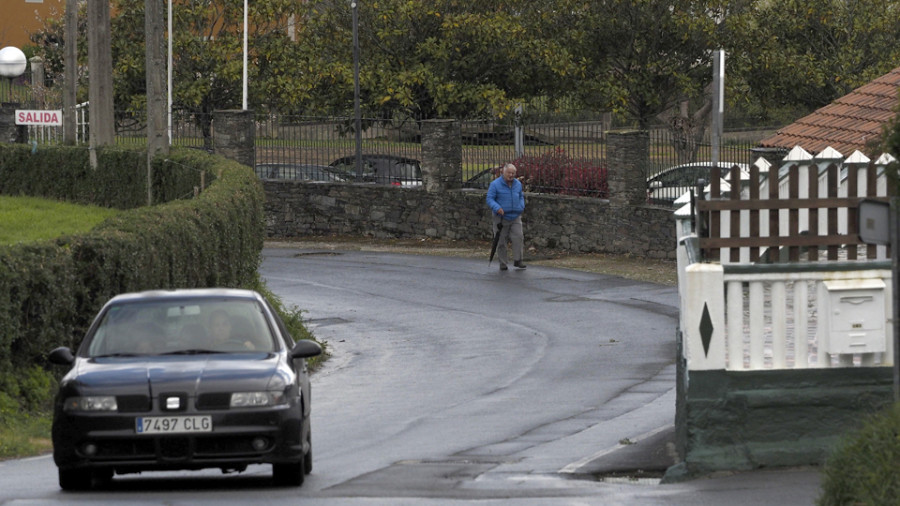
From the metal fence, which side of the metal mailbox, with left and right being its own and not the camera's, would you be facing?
back

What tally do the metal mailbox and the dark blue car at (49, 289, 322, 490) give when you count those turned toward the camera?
2

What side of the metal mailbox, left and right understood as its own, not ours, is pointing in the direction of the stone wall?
back

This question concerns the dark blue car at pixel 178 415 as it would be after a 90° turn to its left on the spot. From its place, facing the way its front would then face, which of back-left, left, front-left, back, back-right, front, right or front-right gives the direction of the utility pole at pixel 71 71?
left

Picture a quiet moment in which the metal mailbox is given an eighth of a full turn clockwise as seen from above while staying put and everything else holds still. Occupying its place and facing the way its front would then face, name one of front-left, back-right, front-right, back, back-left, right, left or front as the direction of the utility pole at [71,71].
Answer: right

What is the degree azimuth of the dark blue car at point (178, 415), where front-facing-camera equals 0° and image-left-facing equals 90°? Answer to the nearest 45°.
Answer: approximately 0°

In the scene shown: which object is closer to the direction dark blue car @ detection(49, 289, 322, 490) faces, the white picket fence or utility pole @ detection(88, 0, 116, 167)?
the white picket fence

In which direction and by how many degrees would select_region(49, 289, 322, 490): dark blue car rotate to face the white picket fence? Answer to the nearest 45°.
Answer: approximately 90° to its left
